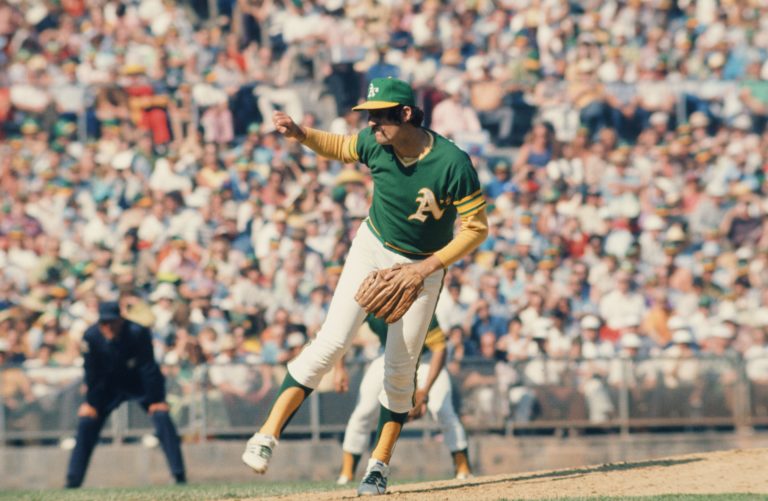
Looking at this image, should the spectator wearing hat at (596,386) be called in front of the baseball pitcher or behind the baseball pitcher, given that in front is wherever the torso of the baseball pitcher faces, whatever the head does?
behind

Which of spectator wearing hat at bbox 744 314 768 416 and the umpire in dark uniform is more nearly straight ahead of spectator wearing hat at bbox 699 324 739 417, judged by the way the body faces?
the umpire in dark uniform

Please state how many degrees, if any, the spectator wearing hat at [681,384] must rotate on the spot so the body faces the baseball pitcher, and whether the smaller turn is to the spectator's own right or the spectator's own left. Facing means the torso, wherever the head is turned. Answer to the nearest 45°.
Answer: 0° — they already face them

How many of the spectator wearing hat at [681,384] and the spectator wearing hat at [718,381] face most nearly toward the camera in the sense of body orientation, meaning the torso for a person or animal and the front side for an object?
2

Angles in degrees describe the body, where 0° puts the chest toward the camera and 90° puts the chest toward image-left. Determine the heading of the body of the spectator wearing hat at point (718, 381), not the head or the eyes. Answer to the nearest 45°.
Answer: approximately 0°

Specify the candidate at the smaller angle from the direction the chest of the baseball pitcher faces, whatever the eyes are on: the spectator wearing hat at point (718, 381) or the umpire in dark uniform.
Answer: the umpire in dark uniform
